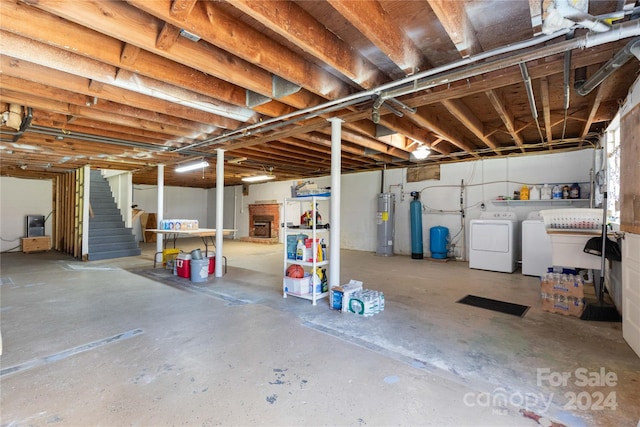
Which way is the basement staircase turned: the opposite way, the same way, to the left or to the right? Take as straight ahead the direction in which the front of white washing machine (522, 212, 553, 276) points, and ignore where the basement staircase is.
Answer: to the left

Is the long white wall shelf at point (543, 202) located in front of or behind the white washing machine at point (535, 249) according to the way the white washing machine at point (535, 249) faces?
behind

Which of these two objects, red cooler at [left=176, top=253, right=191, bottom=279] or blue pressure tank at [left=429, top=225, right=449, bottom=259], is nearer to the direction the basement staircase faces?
the red cooler

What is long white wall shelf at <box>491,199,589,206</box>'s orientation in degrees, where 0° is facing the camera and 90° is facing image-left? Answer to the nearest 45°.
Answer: approximately 0°

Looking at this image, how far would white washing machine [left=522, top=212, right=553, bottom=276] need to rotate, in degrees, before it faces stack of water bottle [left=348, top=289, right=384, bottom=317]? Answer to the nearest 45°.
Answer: approximately 45° to its right

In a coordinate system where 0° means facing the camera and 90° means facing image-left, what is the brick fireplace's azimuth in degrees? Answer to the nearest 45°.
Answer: approximately 0°

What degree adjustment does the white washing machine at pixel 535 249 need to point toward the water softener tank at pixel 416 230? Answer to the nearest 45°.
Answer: approximately 90° to its right

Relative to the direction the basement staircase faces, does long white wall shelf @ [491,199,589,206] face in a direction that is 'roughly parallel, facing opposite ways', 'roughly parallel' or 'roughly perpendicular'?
roughly perpendicular
